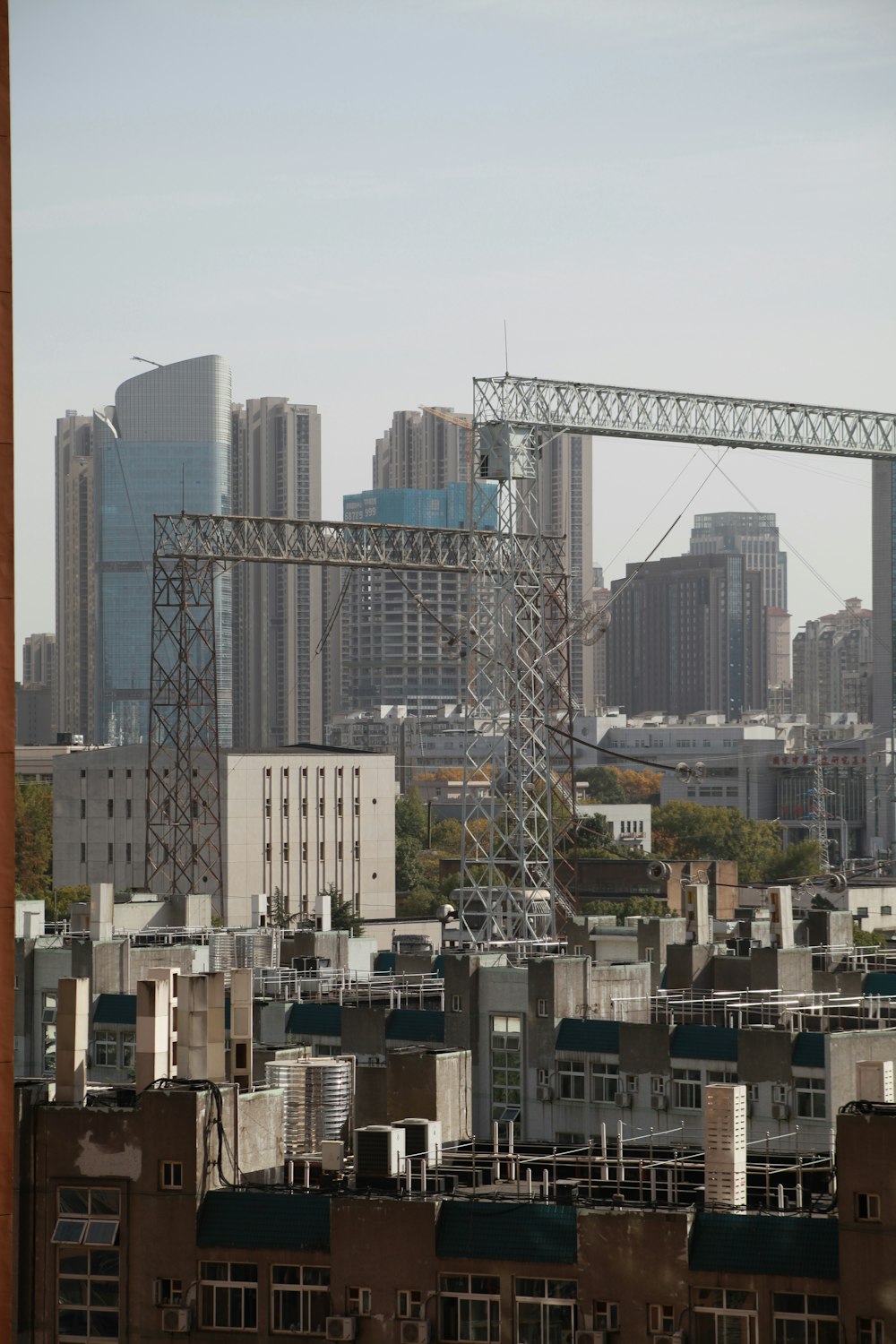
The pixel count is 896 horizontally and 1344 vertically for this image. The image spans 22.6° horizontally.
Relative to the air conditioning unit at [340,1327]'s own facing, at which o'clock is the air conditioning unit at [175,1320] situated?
the air conditioning unit at [175,1320] is roughly at 4 o'clock from the air conditioning unit at [340,1327].

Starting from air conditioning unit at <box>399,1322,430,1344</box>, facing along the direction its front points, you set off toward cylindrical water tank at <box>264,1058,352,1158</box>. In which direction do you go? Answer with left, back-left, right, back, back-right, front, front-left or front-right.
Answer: back

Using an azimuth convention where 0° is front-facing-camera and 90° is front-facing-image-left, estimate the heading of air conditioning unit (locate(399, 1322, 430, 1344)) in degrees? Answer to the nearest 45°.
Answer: approximately 0°

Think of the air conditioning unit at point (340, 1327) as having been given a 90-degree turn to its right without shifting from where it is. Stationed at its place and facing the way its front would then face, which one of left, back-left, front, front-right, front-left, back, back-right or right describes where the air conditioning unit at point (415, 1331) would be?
back

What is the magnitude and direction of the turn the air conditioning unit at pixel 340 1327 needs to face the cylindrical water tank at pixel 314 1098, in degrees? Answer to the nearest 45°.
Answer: approximately 180°

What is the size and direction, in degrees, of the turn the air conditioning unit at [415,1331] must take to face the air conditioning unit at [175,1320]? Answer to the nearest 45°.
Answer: approximately 135° to its right

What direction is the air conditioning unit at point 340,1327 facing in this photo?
toward the camera
